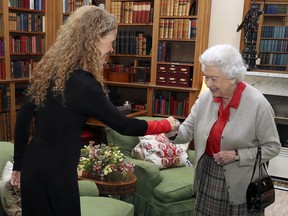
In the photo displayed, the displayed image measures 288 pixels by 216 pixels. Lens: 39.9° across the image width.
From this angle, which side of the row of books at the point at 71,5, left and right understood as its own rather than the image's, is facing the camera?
front

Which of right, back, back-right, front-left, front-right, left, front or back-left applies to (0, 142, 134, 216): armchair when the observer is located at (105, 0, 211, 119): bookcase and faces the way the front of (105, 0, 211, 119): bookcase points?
front

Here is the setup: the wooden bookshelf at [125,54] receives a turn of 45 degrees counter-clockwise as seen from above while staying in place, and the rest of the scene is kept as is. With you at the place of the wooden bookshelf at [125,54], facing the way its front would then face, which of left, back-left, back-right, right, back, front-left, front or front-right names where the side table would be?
front-right

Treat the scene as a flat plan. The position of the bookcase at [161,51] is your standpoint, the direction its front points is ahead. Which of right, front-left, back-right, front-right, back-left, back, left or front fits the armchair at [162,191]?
front

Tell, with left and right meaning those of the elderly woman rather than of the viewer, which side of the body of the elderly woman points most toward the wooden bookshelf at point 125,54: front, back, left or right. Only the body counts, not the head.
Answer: right

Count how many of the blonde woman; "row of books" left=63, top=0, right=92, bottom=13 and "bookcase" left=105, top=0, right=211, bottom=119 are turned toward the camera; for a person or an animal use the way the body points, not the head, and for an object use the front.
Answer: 2

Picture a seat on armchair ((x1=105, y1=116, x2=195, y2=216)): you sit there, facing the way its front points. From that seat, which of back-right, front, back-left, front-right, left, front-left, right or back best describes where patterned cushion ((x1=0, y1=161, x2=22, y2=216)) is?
right

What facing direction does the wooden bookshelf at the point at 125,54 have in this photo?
toward the camera

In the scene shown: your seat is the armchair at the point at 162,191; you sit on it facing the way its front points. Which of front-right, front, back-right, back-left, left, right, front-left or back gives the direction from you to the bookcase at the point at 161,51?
back-left

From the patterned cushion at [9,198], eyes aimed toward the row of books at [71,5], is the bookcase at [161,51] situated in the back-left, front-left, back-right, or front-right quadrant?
front-right

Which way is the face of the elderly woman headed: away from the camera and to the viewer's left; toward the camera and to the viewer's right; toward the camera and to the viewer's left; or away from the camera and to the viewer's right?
toward the camera and to the viewer's left

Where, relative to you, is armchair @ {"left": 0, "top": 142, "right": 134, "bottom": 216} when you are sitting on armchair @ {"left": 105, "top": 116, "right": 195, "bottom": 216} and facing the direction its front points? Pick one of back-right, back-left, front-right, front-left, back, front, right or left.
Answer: right

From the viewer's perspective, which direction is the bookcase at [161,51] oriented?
toward the camera

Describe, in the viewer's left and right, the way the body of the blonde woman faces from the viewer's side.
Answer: facing away from the viewer and to the right of the viewer
